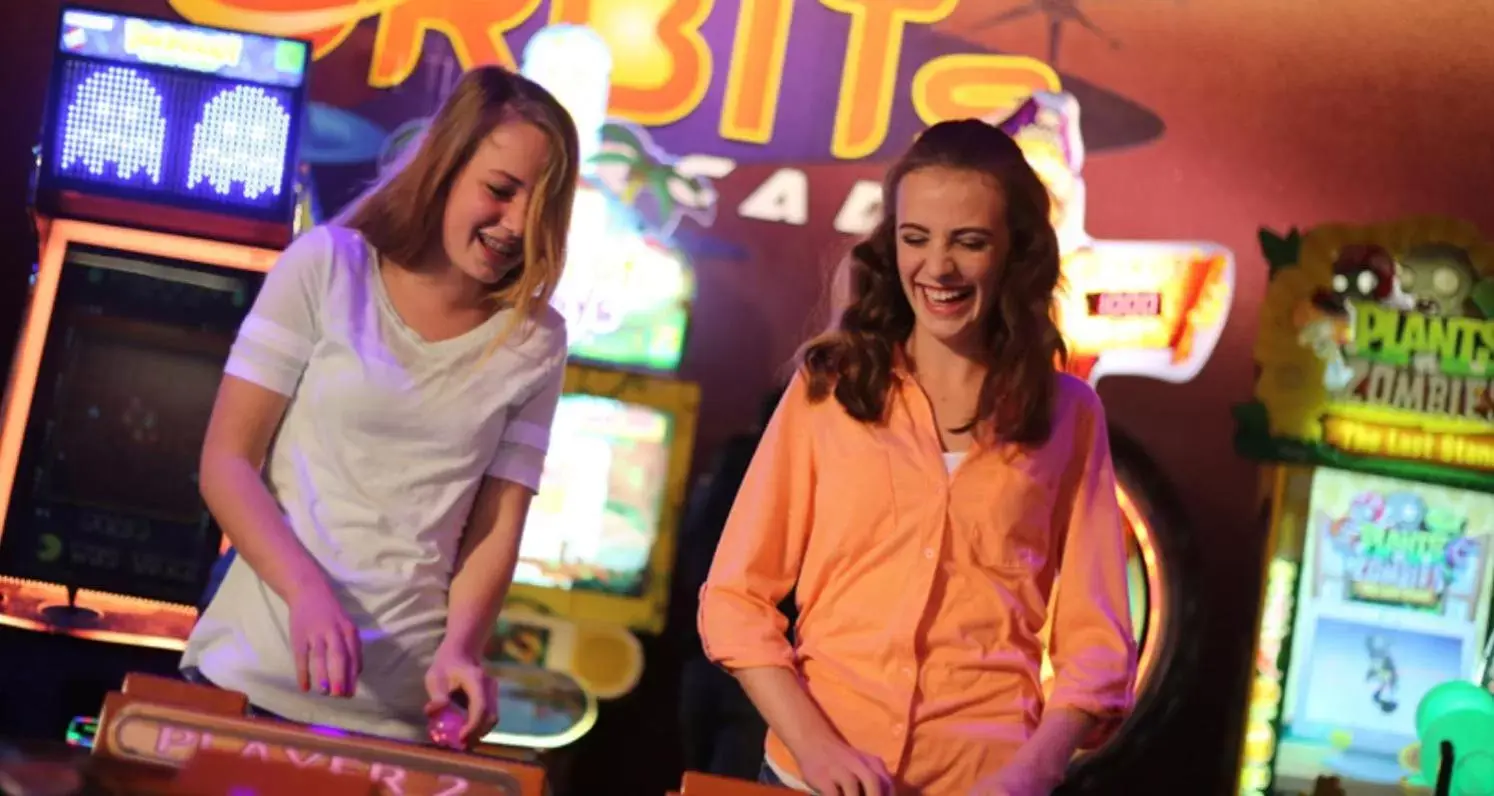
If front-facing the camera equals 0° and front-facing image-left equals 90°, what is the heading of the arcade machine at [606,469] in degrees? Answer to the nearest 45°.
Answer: approximately 0°

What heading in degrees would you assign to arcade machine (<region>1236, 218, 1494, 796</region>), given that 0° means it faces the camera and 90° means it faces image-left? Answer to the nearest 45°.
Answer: approximately 0°

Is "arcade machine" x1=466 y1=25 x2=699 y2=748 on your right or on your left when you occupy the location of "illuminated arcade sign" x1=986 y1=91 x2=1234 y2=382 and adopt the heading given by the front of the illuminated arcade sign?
on your right

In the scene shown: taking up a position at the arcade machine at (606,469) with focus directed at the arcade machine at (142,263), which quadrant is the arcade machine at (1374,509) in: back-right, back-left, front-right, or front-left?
back-left

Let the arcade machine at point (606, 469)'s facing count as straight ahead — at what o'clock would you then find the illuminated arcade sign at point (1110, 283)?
The illuminated arcade sign is roughly at 9 o'clock from the arcade machine.

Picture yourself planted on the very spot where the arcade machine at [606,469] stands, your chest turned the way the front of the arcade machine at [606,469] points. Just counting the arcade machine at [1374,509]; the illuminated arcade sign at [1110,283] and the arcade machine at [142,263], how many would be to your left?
2

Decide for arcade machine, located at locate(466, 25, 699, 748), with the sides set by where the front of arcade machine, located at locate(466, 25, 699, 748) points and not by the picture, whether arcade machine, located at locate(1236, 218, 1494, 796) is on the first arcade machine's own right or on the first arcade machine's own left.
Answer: on the first arcade machine's own left

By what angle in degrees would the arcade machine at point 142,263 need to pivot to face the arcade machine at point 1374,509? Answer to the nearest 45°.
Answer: approximately 90° to its left
